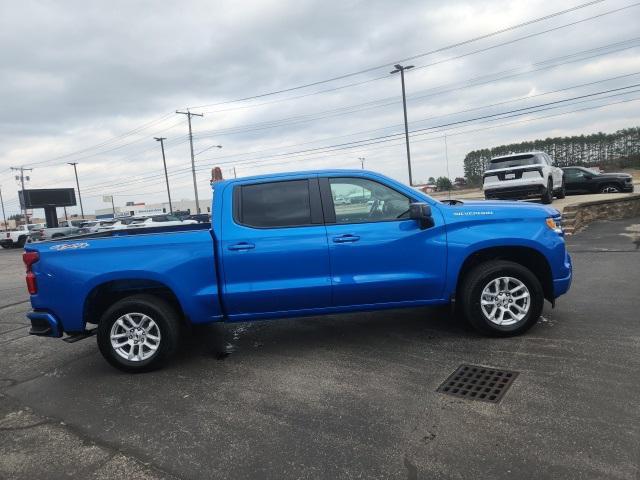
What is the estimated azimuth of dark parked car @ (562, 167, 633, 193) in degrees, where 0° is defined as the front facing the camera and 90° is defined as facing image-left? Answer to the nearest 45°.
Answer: approximately 270°

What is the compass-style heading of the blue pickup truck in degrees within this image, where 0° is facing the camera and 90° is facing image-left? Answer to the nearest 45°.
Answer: approximately 270°

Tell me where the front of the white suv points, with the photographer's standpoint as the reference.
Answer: facing away from the viewer and to the right of the viewer

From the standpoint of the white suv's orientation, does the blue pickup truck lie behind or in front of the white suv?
behind

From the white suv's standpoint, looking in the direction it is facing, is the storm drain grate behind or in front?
behind
